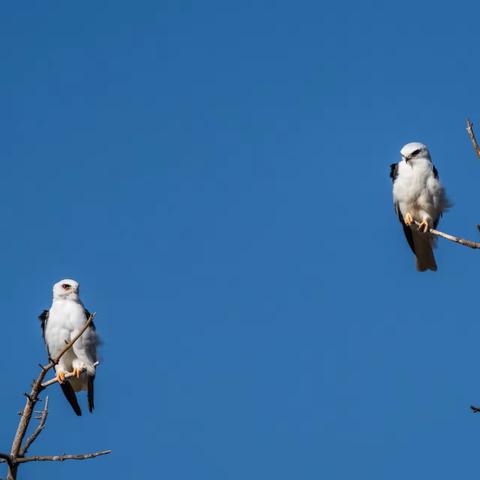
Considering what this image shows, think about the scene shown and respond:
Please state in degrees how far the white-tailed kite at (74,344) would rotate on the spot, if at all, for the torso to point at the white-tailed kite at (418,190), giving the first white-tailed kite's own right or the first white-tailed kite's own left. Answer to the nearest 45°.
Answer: approximately 90° to the first white-tailed kite's own left

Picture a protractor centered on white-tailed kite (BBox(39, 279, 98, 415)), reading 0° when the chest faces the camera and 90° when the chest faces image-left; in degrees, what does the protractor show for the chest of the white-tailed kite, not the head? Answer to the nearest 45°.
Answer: approximately 0°
